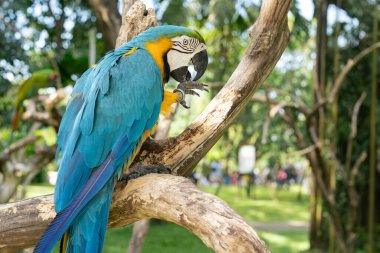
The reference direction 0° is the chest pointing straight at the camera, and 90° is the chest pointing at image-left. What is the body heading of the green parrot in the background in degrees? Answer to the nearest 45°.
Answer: approximately 270°

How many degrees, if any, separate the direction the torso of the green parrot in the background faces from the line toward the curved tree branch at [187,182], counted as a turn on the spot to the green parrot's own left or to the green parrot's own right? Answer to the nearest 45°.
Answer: approximately 90° to the green parrot's own right
